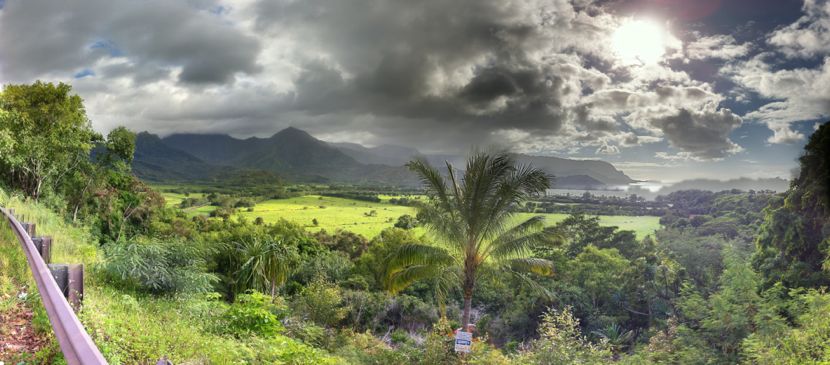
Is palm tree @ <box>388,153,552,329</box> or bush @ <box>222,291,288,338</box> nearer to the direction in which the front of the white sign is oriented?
the bush

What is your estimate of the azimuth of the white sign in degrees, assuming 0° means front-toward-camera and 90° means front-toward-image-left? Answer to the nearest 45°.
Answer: approximately 0°

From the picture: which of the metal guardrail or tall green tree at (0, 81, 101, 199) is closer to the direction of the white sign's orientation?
the metal guardrail

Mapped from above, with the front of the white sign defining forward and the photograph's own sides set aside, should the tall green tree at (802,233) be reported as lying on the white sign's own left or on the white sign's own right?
on the white sign's own left

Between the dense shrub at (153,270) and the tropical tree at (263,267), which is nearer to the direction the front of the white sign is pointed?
the dense shrub

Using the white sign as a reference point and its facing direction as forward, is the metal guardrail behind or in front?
in front

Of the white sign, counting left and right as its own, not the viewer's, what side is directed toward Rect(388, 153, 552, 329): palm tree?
back

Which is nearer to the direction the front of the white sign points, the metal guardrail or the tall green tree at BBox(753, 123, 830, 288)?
the metal guardrail

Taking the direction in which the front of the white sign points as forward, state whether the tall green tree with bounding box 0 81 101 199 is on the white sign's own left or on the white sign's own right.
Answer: on the white sign's own right
